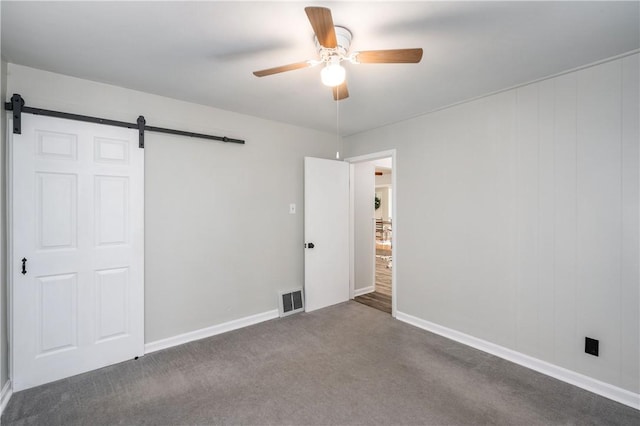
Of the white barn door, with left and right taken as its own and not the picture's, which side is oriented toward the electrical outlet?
front

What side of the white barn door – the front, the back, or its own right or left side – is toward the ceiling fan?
front

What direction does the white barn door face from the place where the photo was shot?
facing the viewer and to the right of the viewer

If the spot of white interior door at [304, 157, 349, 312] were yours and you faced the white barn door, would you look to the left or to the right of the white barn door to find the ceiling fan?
left

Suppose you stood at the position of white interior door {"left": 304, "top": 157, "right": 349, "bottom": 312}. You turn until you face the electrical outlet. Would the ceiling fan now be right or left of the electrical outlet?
right

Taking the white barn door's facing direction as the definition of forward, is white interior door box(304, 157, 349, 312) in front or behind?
in front
